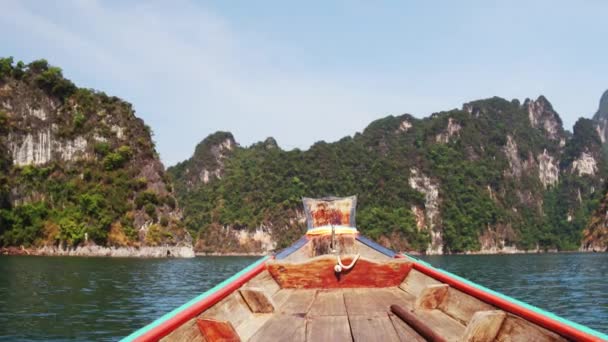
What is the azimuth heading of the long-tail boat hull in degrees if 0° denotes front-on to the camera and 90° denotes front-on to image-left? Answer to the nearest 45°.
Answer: approximately 180°
